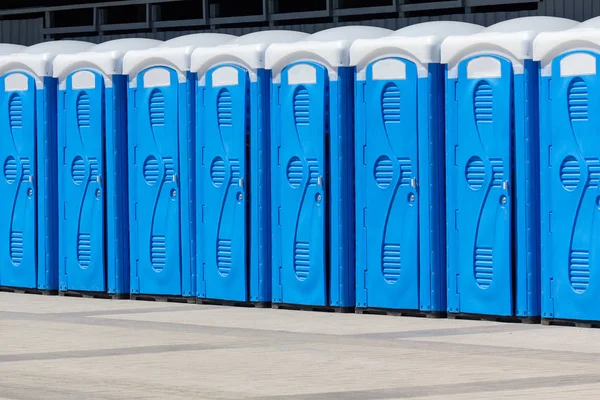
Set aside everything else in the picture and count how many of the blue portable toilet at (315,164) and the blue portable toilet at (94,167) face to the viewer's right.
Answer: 0

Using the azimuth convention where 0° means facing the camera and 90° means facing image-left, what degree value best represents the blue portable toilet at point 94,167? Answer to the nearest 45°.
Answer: approximately 45°

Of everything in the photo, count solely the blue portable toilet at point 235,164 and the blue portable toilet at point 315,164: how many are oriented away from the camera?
0

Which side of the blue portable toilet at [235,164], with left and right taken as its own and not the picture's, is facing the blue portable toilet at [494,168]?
left

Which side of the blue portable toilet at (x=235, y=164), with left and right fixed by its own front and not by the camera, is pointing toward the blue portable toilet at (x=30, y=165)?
right

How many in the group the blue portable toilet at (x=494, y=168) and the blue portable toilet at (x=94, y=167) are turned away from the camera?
0

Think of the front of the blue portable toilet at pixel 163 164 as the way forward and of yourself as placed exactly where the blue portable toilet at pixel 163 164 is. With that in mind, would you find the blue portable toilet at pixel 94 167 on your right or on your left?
on your right

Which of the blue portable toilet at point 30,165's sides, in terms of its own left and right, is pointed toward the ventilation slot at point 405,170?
left

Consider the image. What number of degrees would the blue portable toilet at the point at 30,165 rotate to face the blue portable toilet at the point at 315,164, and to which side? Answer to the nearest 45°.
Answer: approximately 90° to its left
